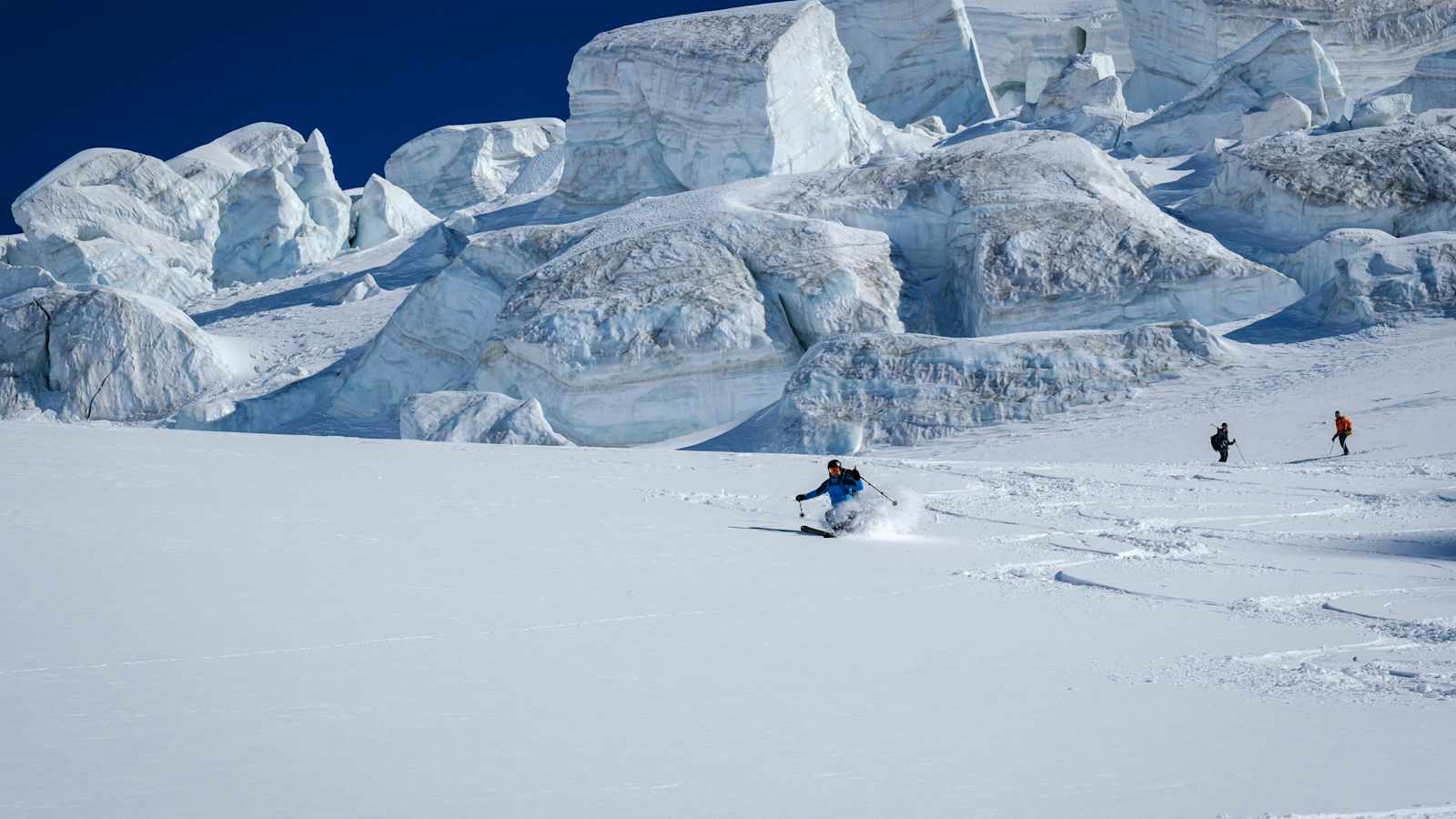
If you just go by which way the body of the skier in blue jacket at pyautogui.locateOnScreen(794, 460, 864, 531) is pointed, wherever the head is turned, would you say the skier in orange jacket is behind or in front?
behind

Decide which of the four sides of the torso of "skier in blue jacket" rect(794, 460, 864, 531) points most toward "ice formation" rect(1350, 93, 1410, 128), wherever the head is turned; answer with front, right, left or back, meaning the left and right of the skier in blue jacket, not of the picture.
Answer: back

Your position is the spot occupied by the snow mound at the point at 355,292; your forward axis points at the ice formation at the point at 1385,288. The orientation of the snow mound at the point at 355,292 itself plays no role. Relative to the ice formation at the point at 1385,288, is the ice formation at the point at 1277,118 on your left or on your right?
left

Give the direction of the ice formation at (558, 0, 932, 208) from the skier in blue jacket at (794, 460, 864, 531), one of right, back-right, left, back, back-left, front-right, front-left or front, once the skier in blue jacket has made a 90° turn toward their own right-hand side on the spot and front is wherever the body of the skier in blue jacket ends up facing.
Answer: front-right

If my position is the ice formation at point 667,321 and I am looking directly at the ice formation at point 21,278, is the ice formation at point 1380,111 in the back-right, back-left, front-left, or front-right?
back-right

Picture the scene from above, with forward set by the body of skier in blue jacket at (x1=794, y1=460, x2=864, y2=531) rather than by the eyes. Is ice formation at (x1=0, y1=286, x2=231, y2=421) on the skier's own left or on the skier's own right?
on the skier's own right

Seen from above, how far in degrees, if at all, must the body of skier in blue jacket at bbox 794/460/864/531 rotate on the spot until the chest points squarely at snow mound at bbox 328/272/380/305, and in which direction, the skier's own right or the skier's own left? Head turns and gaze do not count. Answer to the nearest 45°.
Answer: approximately 90° to the skier's own right

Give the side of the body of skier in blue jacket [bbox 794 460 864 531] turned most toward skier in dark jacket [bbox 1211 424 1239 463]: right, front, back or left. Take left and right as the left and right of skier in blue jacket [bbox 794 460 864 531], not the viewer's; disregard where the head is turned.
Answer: back

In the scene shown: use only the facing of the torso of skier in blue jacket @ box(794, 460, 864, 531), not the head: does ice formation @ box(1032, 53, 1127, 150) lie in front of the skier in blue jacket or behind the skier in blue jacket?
behind

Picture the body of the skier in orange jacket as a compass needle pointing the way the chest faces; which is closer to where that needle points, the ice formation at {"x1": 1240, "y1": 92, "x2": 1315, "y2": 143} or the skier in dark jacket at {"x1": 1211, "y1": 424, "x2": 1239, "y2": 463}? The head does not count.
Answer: the skier in dark jacket

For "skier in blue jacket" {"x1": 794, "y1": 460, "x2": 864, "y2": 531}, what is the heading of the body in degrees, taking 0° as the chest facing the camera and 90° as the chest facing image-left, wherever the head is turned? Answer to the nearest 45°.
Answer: approximately 45°
